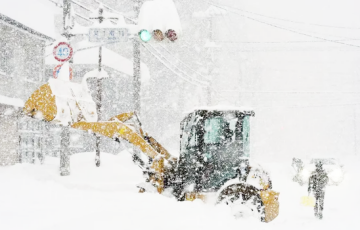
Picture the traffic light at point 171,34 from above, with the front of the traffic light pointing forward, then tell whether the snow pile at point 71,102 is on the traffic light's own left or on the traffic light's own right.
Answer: on the traffic light's own right

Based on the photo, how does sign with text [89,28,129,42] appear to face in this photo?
toward the camera

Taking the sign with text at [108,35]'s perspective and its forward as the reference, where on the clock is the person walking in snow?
The person walking in snow is roughly at 10 o'clock from the sign with text.

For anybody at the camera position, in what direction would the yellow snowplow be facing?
facing to the left of the viewer

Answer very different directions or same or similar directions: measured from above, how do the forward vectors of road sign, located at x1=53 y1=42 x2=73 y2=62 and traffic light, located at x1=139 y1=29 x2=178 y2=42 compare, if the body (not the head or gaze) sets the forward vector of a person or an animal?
same or similar directions

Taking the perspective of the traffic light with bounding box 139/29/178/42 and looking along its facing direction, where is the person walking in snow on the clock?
The person walking in snow is roughly at 9 o'clock from the traffic light.
